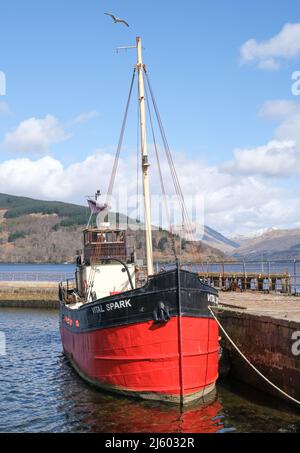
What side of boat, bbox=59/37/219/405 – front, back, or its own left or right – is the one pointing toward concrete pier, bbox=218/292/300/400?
left

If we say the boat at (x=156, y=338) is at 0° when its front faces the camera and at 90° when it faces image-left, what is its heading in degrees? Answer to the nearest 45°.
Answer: approximately 315°
